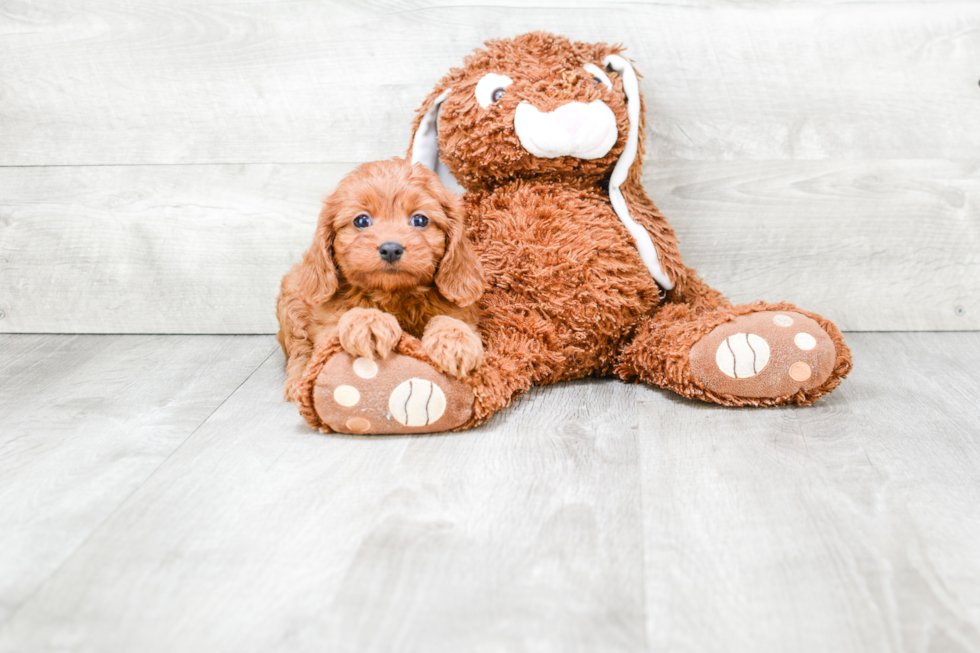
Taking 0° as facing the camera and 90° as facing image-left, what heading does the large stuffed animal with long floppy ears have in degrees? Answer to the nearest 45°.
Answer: approximately 0°
